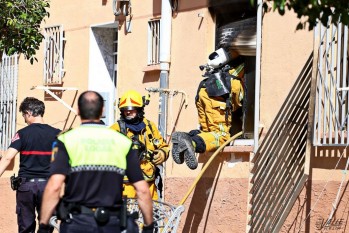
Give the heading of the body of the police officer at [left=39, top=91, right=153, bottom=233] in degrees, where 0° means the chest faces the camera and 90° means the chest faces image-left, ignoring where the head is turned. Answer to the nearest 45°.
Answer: approximately 180°

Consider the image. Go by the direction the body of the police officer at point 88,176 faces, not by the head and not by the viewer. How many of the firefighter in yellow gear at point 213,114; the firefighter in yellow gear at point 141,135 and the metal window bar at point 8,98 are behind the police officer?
0

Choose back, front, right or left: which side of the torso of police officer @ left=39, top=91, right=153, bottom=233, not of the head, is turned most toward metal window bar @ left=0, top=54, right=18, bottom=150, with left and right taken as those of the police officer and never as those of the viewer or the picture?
front

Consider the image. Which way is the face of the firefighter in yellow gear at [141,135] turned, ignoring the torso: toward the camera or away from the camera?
toward the camera

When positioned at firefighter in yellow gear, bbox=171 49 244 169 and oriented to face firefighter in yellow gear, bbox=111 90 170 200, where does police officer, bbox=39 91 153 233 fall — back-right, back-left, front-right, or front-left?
front-left

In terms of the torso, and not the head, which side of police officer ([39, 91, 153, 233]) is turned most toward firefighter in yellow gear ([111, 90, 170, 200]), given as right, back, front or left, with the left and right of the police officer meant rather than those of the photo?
front

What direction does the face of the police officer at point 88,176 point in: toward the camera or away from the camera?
away from the camera
